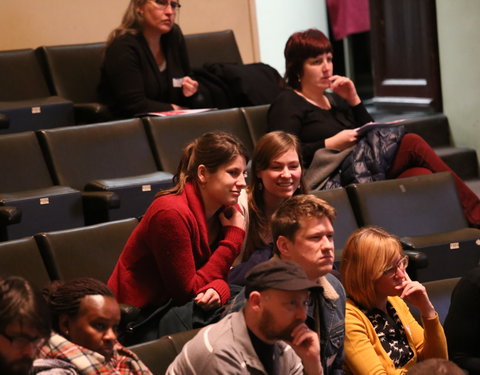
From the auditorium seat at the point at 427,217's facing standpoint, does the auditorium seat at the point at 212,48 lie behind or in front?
behind

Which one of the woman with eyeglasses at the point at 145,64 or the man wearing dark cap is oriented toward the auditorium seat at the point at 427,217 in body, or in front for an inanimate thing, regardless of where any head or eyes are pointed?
the woman with eyeglasses

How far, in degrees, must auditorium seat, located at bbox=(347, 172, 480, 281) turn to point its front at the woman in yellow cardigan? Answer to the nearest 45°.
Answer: approximately 45° to its right

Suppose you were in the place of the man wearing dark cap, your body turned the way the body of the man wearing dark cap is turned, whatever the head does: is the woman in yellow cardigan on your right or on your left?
on your left

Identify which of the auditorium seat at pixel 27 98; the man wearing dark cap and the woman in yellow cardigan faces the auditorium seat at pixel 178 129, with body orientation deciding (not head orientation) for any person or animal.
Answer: the auditorium seat at pixel 27 98

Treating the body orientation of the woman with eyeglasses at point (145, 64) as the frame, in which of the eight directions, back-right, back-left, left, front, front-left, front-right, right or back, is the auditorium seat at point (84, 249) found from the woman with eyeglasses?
front-right

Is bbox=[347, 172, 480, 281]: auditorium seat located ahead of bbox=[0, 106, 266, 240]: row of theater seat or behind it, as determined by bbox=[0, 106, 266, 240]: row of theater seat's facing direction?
ahead

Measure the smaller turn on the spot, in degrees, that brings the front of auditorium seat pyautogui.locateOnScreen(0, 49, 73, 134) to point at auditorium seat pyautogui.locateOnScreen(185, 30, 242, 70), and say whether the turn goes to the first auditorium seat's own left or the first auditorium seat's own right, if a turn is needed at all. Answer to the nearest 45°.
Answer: approximately 90° to the first auditorium seat's own left

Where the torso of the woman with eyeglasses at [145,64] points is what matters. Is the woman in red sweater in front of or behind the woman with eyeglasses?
in front

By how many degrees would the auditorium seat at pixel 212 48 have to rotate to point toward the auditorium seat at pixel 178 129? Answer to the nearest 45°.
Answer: approximately 45° to its right
